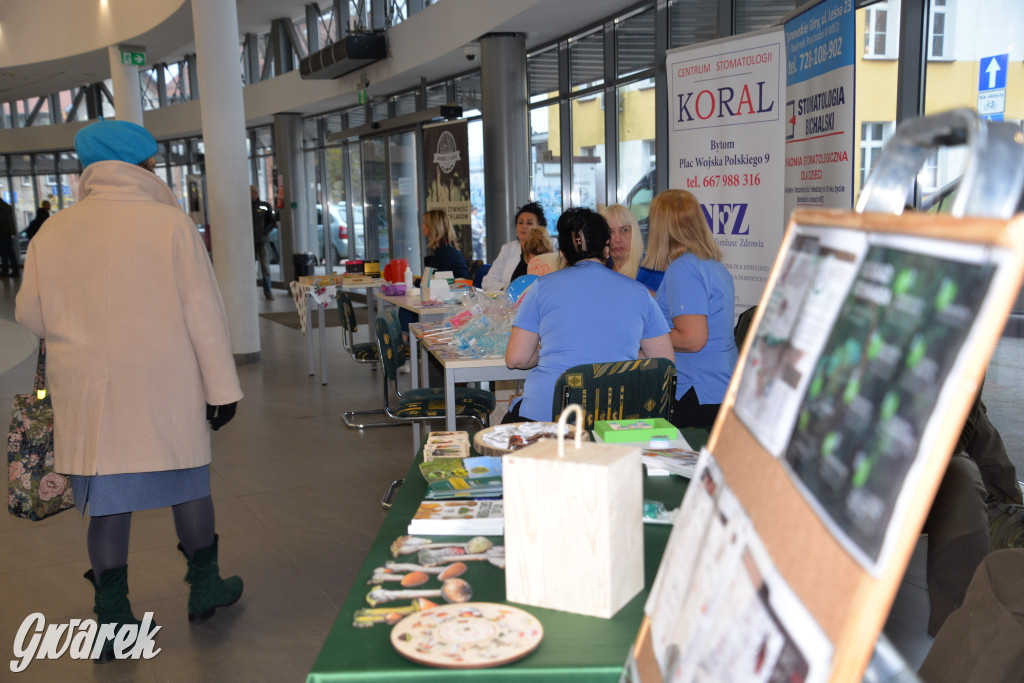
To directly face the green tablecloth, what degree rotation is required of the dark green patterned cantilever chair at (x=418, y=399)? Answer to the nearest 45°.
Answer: approximately 90° to its right

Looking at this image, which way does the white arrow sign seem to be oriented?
toward the camera

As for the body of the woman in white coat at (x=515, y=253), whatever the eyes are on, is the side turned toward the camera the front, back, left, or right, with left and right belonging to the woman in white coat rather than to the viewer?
front

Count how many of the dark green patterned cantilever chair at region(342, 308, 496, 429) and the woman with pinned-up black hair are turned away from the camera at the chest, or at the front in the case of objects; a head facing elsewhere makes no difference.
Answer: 1

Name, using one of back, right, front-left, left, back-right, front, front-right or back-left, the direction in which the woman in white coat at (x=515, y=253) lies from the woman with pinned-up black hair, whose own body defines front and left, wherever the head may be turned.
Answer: front

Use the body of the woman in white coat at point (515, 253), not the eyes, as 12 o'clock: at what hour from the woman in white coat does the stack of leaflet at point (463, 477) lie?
The stack of leaflet is roughly at 12 o'clock from the woman in white coat.

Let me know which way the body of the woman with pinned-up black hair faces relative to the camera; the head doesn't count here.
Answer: away from the camera

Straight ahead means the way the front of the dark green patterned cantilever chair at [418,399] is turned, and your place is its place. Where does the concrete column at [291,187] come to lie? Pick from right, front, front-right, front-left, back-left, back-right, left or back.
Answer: left

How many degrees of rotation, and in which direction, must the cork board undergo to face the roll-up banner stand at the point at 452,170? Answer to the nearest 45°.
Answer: approximately 90° to its right

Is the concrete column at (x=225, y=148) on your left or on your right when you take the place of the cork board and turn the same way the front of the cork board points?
on your right

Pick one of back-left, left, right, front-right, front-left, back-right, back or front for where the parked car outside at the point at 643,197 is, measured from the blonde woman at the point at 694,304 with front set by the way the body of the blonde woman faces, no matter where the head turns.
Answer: front-right

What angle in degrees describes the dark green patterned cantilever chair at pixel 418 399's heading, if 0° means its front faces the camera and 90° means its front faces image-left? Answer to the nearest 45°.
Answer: approximately 270°

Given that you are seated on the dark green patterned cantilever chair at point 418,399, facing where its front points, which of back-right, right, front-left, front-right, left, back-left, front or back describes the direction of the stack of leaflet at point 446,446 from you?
right

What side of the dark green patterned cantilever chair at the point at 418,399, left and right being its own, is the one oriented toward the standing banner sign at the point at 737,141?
front

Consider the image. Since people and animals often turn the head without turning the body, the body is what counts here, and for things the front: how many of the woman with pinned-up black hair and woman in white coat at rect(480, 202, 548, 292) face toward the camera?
1

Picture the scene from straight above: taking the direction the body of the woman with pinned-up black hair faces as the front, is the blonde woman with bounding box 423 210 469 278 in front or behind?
in front

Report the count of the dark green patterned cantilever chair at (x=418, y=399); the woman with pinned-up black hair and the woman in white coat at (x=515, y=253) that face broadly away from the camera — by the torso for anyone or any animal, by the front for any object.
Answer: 1

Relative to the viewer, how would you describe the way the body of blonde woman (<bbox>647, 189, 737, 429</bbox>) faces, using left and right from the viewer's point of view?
facing away from the viewer and to the left of the viewer

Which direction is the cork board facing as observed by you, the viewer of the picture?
facing the viewer and to the left of the viewer

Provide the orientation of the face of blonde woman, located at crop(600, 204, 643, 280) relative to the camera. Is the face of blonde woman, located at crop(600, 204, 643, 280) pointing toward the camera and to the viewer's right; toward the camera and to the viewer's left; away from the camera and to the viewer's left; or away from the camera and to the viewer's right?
toward the camera and to the viewer's left

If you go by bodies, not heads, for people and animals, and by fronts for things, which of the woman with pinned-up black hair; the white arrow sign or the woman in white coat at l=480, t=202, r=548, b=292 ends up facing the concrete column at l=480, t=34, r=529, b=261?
the woman with pinned-up black hair

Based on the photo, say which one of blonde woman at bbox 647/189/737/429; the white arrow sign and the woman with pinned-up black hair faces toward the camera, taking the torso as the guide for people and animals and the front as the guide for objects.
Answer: the white arrow sign
